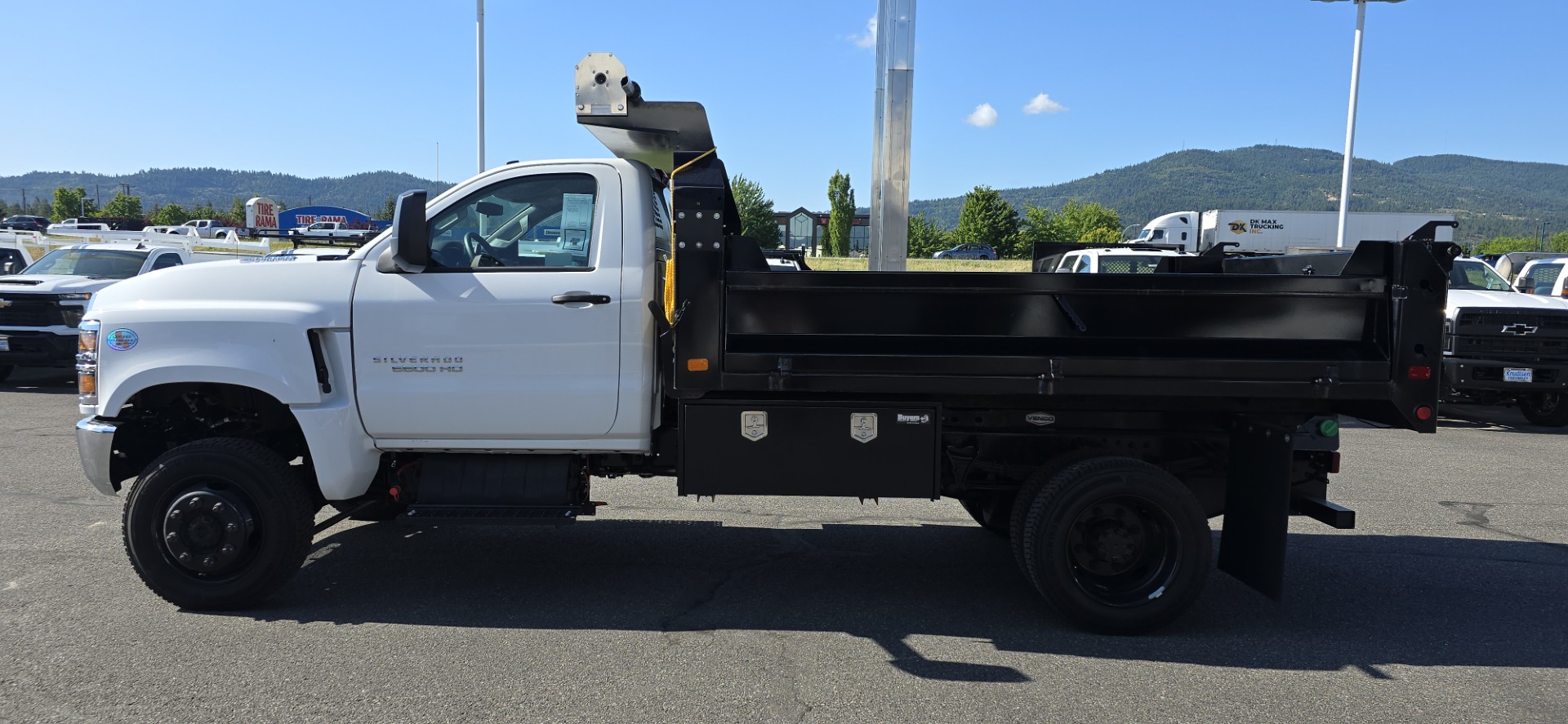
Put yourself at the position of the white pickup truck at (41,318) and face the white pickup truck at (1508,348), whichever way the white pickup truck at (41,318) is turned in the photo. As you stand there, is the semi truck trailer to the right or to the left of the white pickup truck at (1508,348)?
left

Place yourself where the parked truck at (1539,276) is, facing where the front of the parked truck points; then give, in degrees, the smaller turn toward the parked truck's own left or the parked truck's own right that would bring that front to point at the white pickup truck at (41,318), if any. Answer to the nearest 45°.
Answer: approximately 90° to the parked car's own right

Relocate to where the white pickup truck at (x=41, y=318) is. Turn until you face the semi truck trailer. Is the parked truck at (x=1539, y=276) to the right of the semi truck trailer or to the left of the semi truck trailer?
right

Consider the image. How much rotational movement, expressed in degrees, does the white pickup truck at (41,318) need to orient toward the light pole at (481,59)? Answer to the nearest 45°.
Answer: approximately 180°

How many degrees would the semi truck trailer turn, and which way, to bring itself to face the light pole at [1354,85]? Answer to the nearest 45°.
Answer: approximately 90° to its left

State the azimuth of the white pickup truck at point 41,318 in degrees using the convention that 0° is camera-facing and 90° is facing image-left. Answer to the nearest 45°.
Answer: approximately 45°

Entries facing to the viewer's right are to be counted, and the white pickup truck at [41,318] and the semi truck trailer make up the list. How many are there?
0

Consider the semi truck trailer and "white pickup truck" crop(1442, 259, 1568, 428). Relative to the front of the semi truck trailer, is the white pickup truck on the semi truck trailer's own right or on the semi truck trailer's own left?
on the semi truck trailer's own left

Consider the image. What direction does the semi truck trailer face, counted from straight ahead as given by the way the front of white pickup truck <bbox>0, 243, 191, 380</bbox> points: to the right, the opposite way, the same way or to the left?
to the right

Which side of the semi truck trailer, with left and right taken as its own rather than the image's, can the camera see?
left

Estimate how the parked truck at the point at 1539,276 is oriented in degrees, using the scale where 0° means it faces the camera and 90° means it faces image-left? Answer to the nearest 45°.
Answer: approximately 45°
